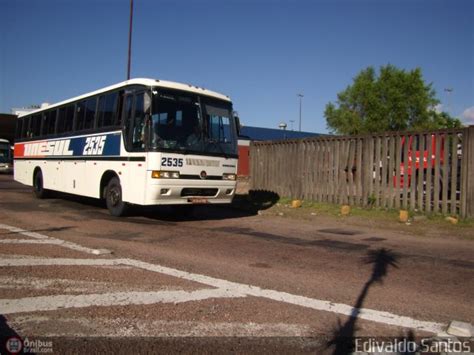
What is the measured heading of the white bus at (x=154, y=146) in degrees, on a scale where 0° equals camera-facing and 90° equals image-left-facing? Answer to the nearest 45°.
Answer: approximately 315°

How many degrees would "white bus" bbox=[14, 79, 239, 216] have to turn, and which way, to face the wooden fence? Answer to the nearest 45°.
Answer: approximately 45° to its left

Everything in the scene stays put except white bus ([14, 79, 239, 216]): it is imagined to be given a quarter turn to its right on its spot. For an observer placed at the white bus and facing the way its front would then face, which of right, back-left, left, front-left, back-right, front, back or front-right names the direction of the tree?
back
